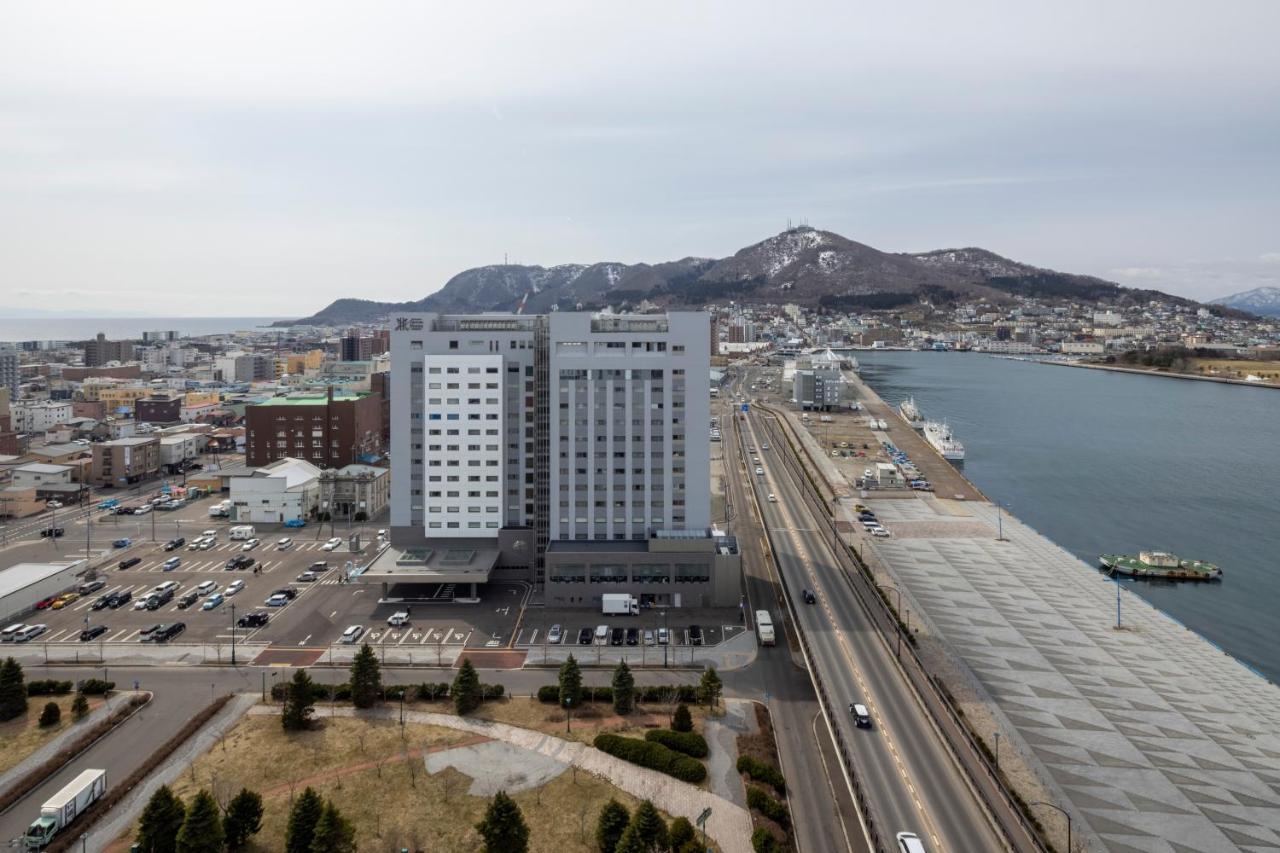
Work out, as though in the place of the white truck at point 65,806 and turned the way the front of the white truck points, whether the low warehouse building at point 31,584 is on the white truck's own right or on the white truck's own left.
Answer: on the white truck's own right

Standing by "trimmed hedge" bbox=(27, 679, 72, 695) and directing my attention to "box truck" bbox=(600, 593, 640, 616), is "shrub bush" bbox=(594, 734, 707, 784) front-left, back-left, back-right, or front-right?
front-right

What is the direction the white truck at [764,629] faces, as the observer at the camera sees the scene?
facing the viewer

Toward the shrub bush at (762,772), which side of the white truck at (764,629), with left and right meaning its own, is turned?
back

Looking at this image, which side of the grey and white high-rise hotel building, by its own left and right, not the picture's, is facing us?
front

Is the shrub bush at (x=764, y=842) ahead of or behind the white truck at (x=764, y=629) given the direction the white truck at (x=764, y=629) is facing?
ahead

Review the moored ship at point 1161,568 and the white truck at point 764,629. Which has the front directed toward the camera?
the white truck

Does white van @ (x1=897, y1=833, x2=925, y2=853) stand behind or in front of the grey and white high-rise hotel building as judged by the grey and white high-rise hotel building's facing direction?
in front

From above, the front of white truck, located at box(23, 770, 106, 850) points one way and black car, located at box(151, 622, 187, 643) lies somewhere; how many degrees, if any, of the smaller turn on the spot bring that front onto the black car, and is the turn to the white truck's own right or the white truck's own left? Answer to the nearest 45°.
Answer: approximately 135° to the white truck's own right
